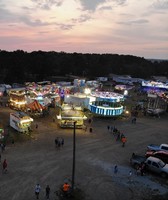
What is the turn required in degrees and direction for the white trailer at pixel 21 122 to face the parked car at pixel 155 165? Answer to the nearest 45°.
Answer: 0° — it already faces it

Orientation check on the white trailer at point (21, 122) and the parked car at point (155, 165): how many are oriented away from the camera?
0

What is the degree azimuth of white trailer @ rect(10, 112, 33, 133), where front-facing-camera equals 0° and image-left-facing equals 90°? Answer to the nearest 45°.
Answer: approximately 315°
